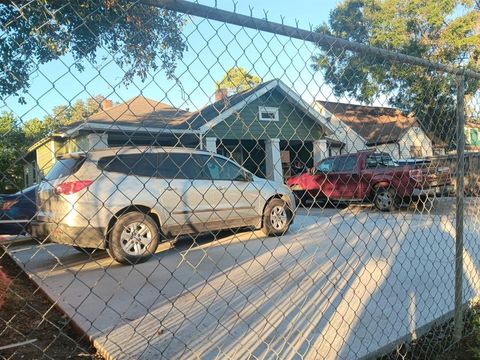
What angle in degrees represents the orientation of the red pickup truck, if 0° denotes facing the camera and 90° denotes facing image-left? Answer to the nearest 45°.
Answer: approximately 135°

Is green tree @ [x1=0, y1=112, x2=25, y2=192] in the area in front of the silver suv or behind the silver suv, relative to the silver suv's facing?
behind

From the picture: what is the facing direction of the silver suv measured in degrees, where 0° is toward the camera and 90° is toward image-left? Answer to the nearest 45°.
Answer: approximately 225°

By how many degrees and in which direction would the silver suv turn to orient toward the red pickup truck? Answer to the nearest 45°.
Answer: approximately 45° to its right

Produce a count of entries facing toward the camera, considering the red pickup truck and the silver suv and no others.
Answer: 0

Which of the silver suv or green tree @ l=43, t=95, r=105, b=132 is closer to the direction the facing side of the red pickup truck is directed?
the silver suv

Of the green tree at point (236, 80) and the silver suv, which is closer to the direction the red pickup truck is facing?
the silver suv
